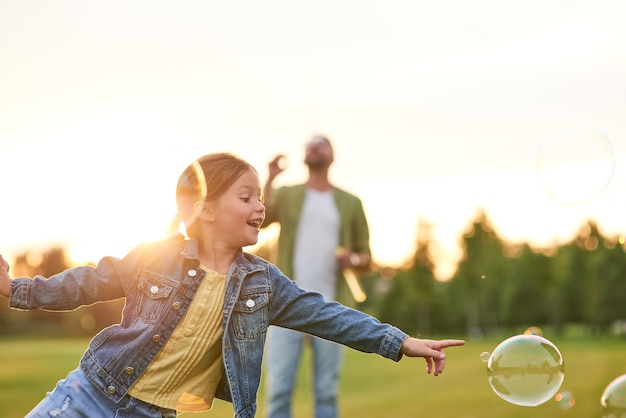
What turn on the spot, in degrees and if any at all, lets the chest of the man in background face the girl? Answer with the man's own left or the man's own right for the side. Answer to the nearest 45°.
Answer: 0° — they already face them

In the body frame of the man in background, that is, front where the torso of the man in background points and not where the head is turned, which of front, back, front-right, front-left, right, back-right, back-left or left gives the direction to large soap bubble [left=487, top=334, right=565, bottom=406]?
front-left

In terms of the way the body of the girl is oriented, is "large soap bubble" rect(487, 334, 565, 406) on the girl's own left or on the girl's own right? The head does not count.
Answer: on the girl's own left

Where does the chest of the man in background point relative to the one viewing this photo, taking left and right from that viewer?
facing the viewer

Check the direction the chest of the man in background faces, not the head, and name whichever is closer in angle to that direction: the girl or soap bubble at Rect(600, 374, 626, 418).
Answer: the girl

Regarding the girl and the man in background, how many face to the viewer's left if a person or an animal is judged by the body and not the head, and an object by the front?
0

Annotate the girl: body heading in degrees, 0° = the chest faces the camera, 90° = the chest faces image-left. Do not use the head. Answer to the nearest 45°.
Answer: approximately 315°

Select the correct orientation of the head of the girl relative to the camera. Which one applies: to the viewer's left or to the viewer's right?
to the viewer's right
